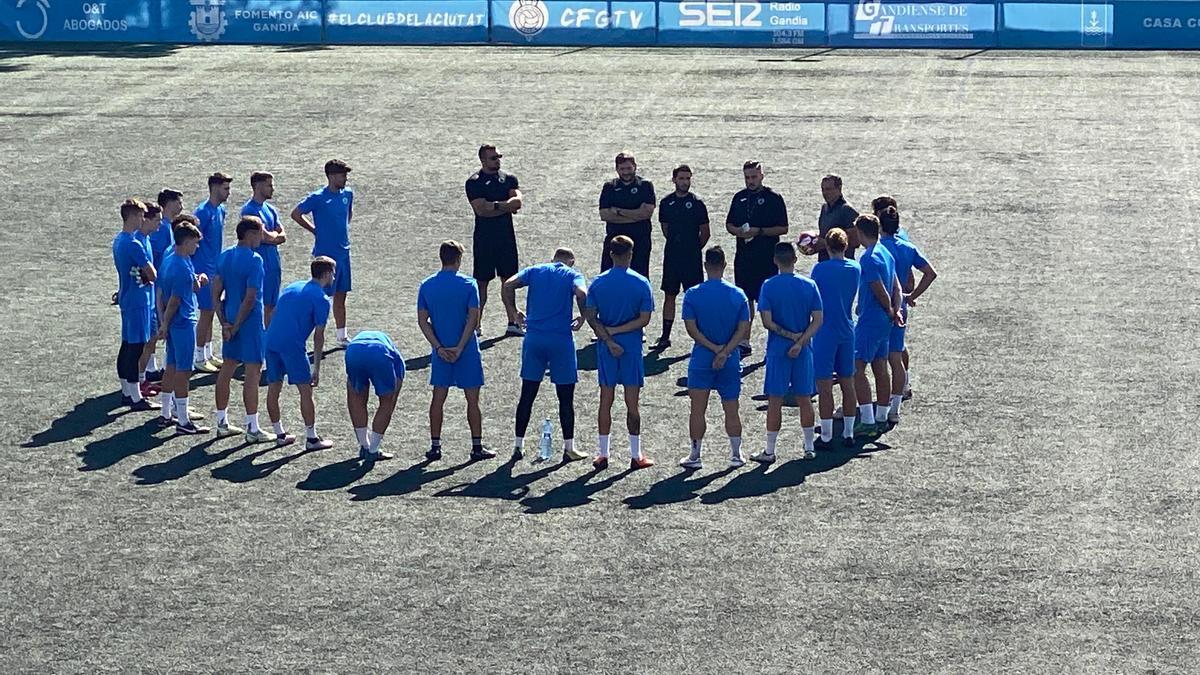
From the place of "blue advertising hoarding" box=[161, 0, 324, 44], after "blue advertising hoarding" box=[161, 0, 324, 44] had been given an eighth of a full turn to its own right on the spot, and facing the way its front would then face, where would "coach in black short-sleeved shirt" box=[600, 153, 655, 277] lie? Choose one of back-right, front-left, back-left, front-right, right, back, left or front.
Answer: front-left

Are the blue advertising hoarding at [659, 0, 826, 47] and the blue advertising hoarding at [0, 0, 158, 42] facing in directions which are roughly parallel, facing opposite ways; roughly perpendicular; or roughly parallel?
roughly parallel

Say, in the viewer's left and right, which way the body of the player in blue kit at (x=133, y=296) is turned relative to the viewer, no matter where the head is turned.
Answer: facing to the right of the viewer

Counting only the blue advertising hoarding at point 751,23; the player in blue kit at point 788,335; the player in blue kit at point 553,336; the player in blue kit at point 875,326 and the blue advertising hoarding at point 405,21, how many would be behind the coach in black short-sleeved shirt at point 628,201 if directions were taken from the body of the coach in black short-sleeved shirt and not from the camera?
2

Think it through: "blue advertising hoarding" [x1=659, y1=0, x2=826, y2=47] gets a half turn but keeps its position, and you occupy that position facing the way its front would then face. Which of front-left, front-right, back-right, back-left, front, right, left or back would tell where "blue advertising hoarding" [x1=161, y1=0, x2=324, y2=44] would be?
left

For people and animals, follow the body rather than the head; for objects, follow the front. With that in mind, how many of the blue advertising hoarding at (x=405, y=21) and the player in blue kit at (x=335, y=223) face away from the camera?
0

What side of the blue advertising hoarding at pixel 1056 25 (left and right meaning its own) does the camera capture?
front

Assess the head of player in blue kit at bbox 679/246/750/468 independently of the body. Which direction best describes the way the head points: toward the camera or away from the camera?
away from the camera

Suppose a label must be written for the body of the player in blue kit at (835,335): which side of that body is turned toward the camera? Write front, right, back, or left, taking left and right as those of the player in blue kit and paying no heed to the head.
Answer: back

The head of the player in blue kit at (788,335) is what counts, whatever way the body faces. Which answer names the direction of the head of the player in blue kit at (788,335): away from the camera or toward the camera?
away from the camera

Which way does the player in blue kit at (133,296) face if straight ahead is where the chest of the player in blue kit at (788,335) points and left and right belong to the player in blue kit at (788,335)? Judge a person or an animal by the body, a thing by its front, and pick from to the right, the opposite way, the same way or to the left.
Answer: to the right

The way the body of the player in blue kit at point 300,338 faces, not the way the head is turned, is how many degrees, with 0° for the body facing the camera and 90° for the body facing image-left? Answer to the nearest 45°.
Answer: approximately 225°

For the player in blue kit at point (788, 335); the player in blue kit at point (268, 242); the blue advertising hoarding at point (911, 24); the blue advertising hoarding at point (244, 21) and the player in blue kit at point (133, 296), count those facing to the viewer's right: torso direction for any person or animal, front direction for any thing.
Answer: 2

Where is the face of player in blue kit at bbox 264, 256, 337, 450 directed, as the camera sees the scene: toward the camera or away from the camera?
away from the camera

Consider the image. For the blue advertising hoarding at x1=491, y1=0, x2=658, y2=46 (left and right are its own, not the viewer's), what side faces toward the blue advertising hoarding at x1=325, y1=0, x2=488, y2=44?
right

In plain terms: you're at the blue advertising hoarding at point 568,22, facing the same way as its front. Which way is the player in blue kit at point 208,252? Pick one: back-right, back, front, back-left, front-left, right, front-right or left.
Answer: front

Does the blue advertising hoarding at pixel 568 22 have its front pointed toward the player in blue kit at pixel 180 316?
yes

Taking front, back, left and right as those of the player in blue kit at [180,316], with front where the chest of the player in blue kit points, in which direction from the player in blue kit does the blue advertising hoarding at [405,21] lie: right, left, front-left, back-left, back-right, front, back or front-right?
left

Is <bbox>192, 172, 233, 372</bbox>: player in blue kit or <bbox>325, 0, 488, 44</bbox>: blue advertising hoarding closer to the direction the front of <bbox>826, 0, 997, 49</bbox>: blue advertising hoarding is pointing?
the player in blue kit
